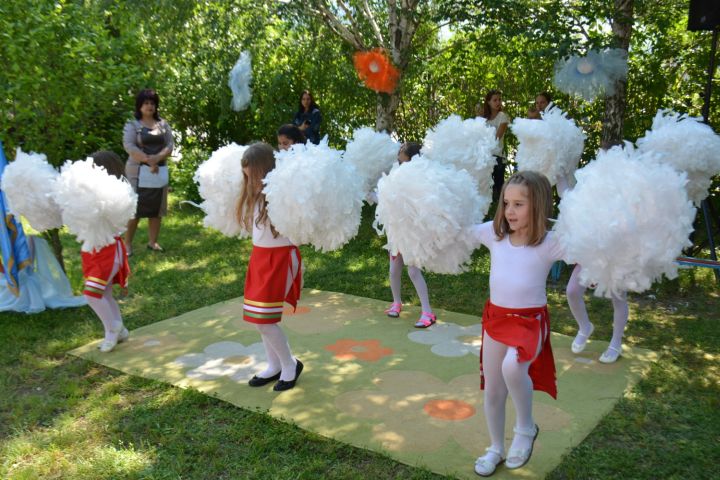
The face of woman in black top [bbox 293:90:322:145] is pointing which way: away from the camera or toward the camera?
toward the camera

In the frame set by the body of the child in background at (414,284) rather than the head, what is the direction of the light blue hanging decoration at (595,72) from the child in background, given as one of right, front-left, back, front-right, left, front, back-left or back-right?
back

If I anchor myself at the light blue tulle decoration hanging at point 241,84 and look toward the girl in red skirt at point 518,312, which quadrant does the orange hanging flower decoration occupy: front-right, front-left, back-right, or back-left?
front-left

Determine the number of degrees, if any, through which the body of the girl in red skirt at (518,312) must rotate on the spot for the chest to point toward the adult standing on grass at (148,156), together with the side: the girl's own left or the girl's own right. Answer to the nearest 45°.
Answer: approximately 90° to the girl's own right

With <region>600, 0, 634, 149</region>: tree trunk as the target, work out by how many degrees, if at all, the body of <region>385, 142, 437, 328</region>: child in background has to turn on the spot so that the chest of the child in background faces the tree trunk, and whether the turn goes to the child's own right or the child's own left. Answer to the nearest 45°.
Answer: approximately 180°

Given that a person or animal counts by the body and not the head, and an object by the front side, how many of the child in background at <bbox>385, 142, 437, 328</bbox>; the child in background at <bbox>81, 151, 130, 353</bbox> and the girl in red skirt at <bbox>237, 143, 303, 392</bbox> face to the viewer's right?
0

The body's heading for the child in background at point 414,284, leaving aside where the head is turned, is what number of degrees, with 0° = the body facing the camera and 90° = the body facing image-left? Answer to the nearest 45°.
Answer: approximately 45°

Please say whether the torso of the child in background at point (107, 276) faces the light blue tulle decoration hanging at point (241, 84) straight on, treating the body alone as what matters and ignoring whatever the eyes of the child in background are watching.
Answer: no

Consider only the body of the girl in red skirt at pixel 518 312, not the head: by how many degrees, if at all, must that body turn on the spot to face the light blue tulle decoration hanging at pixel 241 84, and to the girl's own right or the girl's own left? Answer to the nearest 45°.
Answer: approximately 90° to the girl's own right

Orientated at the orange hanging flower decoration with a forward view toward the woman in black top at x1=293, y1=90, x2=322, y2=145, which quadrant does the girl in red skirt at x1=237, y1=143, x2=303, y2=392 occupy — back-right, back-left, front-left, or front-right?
back-left

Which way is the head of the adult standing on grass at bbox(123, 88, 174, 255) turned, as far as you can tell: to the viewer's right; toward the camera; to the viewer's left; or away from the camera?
toward the camera
